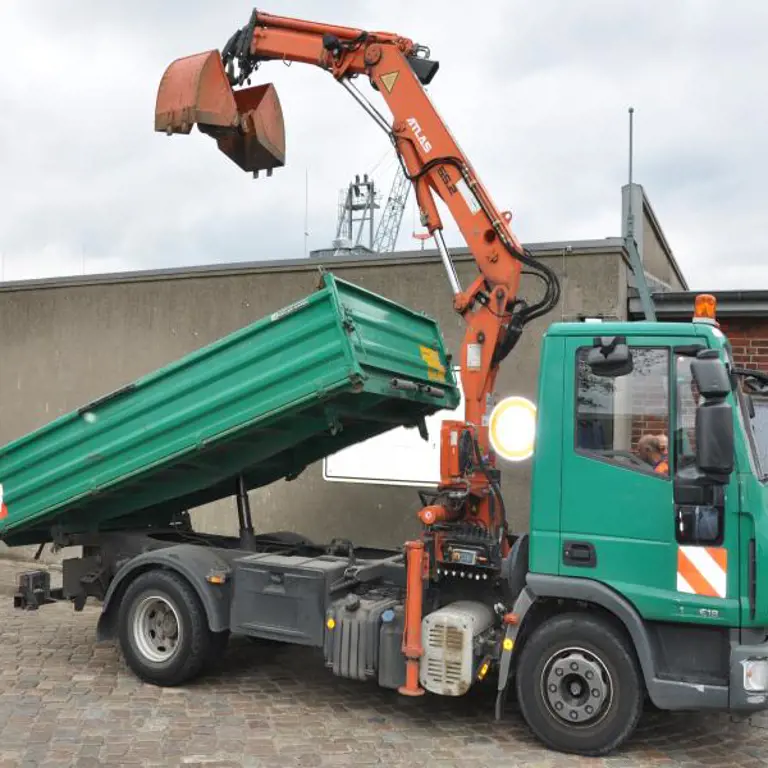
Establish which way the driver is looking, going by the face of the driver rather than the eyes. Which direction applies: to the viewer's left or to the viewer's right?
to the viewer's right

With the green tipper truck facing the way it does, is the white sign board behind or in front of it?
behind

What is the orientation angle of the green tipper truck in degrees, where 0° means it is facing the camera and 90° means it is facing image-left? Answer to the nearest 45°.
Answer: approximately 315°
